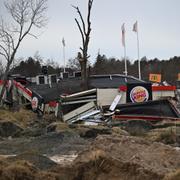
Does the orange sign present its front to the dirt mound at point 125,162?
yes

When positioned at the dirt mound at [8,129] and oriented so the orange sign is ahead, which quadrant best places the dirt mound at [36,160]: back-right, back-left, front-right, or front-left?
back-right

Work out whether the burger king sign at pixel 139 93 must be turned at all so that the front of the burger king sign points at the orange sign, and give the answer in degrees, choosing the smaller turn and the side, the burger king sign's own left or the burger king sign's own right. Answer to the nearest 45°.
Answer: approximately 180°

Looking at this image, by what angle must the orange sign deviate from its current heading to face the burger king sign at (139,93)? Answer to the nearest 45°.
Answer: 0° — it already faces it

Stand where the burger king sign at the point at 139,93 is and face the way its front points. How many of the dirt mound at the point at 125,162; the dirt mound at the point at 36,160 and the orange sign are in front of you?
2

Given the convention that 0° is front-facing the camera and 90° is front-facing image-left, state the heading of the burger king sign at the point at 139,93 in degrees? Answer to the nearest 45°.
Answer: approximately 0°
